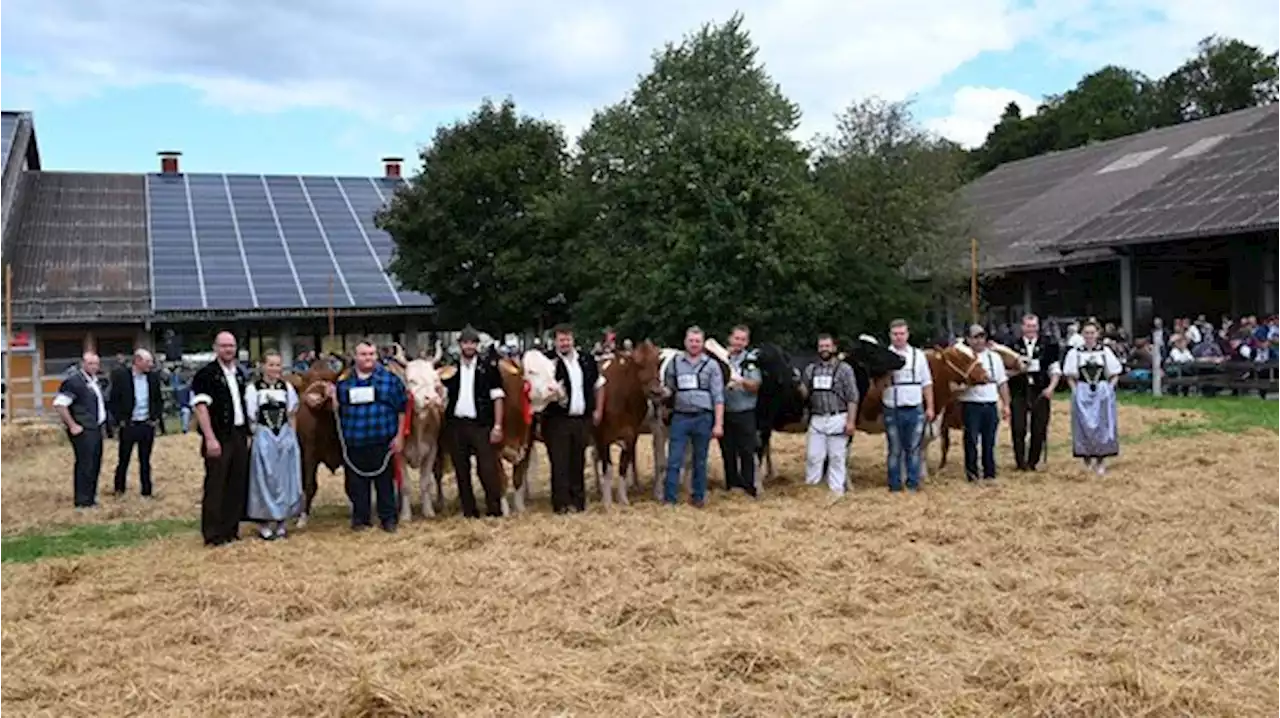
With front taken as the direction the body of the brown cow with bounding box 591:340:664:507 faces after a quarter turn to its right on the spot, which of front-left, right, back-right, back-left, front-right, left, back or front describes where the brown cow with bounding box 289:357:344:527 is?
front-right

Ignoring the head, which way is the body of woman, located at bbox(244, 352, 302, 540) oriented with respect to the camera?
toward the camera

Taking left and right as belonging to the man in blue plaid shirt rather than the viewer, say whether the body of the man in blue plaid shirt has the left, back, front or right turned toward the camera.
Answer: front

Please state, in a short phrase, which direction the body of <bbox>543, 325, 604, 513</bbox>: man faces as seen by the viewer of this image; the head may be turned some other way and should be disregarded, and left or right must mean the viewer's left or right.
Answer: facing the viewer

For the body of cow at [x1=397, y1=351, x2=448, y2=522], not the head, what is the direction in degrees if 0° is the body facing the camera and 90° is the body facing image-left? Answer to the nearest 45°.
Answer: approximately 0°

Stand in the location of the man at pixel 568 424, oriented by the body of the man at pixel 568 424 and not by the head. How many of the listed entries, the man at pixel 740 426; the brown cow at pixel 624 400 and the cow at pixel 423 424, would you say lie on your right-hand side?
1

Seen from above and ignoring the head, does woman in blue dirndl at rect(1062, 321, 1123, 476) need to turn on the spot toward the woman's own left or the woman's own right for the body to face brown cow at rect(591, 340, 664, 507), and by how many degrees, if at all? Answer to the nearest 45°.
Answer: approximately 45° to the woman's own right

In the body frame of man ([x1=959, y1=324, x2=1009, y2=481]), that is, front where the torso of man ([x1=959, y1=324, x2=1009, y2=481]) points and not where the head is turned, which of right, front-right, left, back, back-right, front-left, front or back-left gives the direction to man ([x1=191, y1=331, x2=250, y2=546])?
front-right

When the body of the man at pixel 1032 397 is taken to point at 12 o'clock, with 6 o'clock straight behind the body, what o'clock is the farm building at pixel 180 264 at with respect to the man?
The farm building is roughly at 4 o'clock from the man.

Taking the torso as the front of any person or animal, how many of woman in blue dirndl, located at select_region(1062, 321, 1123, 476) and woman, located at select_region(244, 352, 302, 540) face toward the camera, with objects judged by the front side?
2

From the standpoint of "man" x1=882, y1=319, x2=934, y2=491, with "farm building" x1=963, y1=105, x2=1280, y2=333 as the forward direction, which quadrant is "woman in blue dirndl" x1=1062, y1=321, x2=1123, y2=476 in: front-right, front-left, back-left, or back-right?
front-right

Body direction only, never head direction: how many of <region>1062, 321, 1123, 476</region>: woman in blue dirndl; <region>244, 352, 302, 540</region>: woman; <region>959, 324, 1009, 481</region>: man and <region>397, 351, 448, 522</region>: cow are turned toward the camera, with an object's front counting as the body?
4

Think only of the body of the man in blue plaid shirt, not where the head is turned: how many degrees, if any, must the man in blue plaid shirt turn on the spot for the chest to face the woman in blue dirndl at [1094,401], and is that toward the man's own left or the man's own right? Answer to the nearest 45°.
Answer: approximately 90° to the man's own left

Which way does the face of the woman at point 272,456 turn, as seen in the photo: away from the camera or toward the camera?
toward the camera

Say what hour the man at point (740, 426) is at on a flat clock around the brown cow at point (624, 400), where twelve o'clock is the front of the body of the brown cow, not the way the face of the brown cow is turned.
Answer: The man is roughly at 10 o'clock from the brown cow.

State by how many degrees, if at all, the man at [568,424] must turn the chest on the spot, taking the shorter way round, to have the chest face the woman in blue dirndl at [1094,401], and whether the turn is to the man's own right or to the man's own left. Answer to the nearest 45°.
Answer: approximately 90° to the man's own left

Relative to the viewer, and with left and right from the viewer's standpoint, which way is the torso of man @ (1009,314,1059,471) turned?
facing the viewer

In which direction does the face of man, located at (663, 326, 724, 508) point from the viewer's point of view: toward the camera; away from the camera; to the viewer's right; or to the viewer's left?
toward the camera
